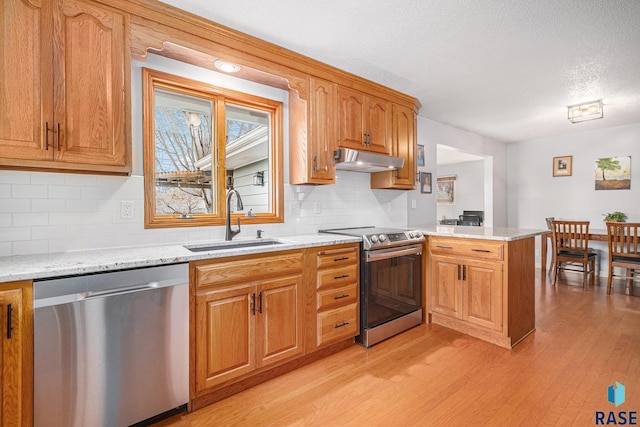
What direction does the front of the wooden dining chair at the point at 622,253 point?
away from the camera

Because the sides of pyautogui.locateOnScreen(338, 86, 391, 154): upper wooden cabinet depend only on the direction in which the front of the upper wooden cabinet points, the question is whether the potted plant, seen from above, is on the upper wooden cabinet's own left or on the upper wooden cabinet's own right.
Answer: on the upper wooden cabinet's own left

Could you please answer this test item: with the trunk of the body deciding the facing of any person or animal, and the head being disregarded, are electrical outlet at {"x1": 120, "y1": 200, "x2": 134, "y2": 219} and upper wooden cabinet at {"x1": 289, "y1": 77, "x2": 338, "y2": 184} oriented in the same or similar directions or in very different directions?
same or similar directions

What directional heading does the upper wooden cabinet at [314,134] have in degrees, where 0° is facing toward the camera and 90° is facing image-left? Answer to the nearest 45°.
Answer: approximately 315°

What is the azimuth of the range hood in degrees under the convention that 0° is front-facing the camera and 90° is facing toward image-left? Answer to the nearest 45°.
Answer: approximately 315°

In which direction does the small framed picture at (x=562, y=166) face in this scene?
toward the camera

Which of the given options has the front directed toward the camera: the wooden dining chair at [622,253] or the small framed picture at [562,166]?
the small framed picture

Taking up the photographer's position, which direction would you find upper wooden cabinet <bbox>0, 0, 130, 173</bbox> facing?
facing the viewer

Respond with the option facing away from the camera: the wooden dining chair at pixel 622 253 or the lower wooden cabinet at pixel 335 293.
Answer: the wooden dining chair

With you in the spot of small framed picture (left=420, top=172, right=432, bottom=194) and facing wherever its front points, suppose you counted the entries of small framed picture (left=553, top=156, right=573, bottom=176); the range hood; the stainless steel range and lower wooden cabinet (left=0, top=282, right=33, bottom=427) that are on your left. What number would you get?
1

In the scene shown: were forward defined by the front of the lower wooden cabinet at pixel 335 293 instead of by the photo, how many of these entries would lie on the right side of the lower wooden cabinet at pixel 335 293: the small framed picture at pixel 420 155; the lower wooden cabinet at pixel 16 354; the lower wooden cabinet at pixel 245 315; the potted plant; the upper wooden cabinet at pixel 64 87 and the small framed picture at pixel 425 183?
3

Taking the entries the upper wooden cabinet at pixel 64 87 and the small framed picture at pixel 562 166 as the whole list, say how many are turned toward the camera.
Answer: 2

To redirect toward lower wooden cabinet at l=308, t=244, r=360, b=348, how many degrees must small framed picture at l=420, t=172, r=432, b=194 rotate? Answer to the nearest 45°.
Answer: approximately 45° to its right

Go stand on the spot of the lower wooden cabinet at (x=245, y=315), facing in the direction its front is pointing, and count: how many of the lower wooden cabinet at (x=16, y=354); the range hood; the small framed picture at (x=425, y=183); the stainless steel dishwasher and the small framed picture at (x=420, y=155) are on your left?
3

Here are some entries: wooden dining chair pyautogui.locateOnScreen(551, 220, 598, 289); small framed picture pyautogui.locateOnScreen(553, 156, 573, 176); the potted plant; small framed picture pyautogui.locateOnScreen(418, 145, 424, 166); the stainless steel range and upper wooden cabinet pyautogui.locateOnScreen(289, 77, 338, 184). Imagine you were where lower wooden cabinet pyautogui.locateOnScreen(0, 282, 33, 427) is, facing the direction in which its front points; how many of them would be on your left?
6

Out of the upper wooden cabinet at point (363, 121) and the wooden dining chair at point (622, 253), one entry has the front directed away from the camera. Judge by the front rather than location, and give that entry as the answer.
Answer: the wooden dining chair

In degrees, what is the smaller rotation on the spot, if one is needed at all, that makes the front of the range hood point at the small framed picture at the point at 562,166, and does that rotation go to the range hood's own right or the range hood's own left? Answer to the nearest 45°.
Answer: approximately 90° to the range hood's own left

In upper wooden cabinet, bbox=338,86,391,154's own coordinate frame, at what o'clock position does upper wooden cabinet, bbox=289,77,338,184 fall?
upper wooden cabinet, bbox=289,77,338,184 is roughly at 3 o'clock from upper wooden cabinet, bbox=338,86,391,154.

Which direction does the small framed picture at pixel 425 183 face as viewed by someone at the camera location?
facing the viewer and to the right of the viewer

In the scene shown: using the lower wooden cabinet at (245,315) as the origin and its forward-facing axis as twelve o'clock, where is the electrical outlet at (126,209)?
The electrical outlet is roughly at 5 o'clock from the lower wooden cabinet.
